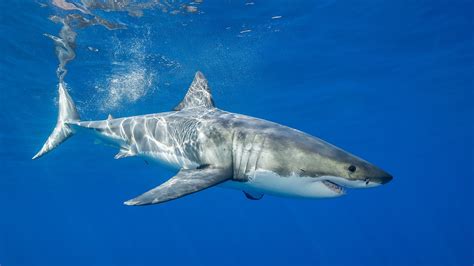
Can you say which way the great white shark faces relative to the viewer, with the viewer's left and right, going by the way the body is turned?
facing to the right of the viewer
